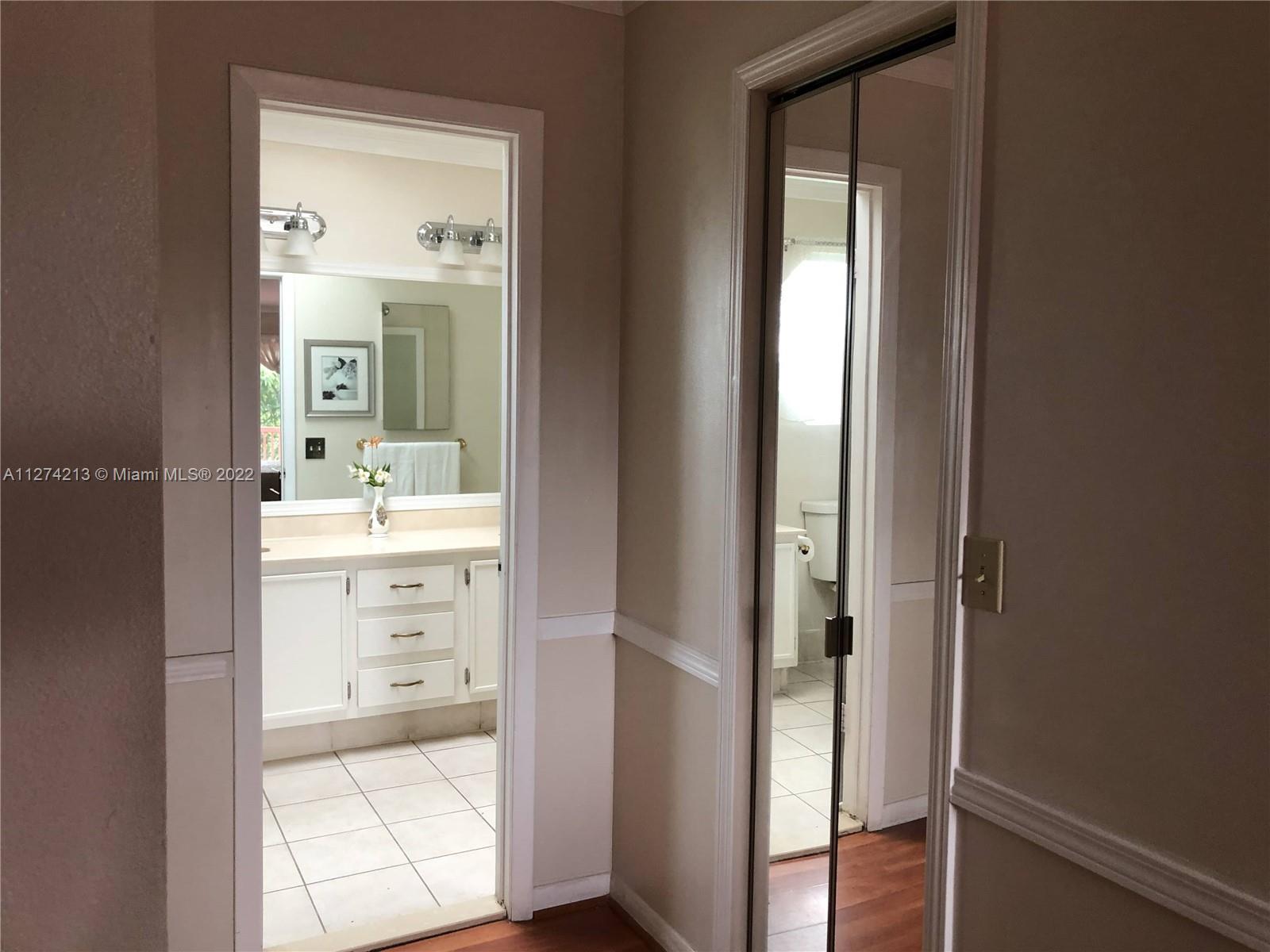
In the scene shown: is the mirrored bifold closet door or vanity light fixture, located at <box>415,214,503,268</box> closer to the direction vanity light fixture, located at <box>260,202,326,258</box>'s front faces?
the mirrored bifold closet door

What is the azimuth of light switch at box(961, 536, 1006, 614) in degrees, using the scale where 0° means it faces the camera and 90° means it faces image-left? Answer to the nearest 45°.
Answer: approximately 45°

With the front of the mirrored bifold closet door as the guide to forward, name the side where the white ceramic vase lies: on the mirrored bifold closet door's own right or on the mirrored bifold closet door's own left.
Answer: on the mirrored bifold closet door's own right

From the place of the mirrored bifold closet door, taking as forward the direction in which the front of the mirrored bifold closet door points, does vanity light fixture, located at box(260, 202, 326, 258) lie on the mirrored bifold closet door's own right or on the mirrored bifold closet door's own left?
on the mirrored bifold closet door's own right

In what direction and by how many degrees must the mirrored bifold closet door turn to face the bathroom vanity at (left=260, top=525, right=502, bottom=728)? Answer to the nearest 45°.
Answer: approximately 90° to its right

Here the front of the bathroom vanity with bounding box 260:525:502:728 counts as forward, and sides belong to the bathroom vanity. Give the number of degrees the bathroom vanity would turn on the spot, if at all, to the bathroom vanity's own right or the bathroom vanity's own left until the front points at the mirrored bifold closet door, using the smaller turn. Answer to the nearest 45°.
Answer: approximately 45° to the bathroom vanity's own left

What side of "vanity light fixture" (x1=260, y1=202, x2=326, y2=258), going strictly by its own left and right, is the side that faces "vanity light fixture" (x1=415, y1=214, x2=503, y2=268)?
left

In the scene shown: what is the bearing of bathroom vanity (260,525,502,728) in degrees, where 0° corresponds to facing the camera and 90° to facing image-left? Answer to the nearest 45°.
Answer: approximately 0°

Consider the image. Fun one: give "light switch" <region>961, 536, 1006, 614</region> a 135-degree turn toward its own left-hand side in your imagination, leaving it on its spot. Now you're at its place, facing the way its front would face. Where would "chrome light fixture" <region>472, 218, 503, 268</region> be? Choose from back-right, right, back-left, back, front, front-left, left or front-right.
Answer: back-left

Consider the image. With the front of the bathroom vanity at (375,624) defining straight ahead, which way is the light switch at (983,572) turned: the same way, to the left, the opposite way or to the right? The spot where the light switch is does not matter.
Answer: to the right
